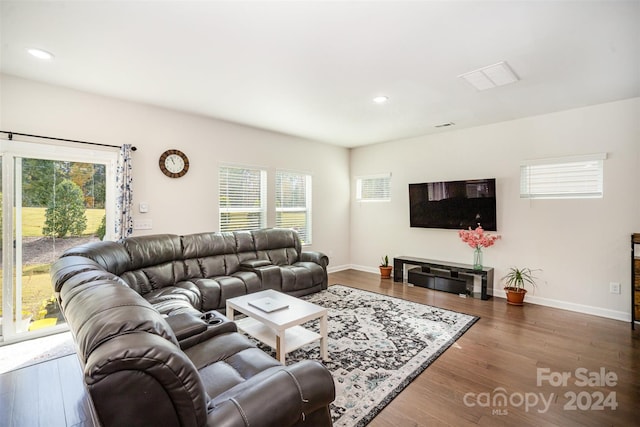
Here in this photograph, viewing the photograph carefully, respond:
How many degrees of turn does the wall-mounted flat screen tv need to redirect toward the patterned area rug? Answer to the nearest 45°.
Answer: approximately 45° to its left

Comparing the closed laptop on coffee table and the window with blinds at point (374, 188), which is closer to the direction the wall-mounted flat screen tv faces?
the closed laptop on coffee table

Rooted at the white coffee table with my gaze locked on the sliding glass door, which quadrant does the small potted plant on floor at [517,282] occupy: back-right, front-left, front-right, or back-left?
back-right

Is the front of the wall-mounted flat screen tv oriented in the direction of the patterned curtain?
yes

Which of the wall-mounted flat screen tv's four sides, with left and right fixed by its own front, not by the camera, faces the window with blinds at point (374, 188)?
right

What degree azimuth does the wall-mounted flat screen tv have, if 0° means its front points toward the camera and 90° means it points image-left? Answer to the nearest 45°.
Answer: approximately 45°
